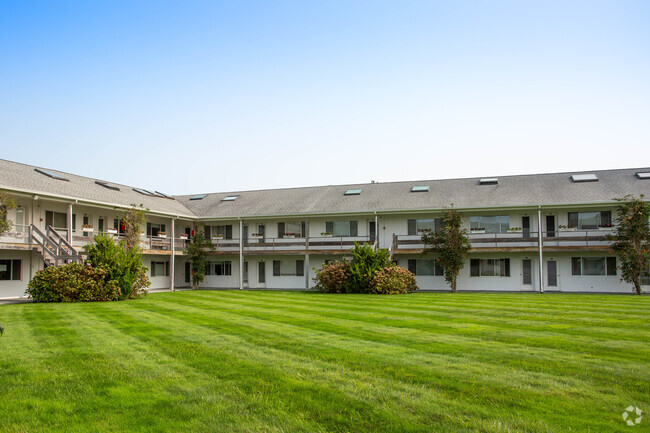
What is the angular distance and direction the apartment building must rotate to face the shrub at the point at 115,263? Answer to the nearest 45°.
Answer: approximately 45° to its right

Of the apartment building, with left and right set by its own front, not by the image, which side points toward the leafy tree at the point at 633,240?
left

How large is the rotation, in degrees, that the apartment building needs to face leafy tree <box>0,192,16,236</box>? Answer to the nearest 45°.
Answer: approximately 45° to its right

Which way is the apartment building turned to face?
toward the camera
